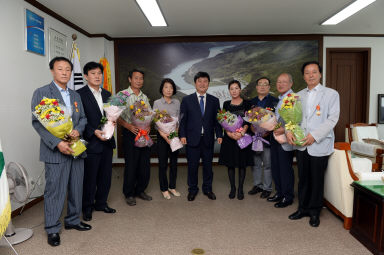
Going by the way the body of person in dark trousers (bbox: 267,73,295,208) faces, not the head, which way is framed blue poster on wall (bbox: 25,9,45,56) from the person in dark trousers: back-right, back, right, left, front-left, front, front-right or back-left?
front-right

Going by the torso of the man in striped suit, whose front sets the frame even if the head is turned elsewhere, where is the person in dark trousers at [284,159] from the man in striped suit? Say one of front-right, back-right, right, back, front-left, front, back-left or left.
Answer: front-left

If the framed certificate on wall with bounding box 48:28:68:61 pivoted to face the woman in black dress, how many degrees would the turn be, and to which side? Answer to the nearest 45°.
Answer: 0° — it already faces them

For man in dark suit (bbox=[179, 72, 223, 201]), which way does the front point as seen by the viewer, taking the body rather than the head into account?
toward the camera

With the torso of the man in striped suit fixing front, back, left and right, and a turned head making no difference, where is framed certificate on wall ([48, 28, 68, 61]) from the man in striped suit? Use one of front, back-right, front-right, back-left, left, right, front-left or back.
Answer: back-left

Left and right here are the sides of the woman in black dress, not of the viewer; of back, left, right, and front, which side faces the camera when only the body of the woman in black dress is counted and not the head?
front

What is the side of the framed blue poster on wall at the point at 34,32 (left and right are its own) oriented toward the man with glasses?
front

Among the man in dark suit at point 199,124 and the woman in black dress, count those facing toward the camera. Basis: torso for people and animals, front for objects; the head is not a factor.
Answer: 2

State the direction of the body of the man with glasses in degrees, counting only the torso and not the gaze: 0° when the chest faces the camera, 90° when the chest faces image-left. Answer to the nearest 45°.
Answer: approximately 45°

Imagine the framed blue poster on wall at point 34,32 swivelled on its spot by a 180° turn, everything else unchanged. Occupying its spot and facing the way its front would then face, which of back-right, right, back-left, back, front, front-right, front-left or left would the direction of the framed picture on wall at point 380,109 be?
back-right

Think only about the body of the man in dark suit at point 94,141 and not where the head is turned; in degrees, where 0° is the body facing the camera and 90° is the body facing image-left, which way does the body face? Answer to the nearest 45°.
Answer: approximately 315°

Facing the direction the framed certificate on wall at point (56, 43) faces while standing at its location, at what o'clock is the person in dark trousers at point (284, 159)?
The person in dark trousers is roughly at 12 o'clock from the framed certificate on wall.

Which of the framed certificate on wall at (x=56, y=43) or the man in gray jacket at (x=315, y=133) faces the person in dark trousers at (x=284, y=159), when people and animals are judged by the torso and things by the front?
the framed certificate on wall
